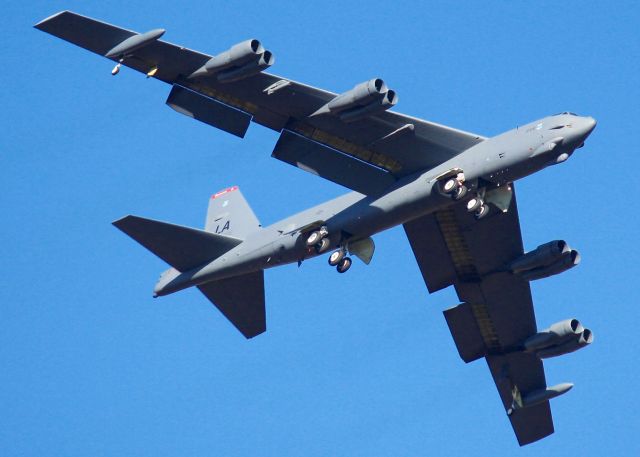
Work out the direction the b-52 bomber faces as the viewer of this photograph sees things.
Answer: facing the viewer and to the right of the viewer
